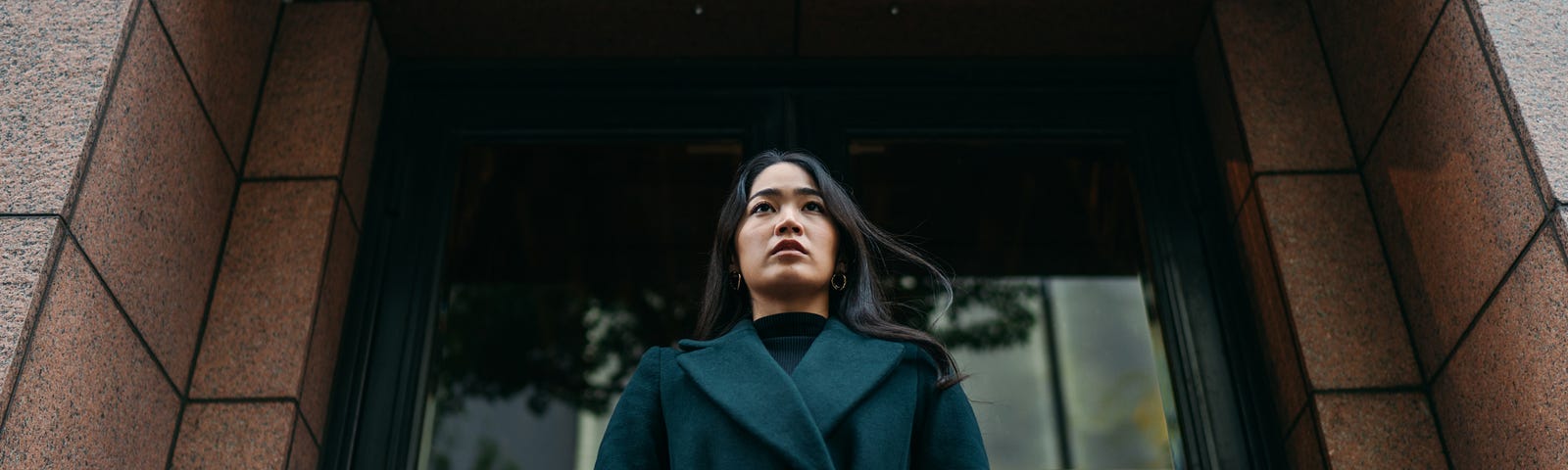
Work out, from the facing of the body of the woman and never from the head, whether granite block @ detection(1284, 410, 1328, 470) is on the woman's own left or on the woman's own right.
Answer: on the woman's own left

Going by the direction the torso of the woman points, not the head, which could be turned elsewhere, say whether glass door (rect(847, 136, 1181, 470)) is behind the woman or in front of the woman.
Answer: behind

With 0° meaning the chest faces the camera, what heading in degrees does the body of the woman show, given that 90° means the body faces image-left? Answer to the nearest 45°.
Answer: approximately 0°

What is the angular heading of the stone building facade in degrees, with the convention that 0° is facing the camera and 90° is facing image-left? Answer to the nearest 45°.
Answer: approximately 0°
